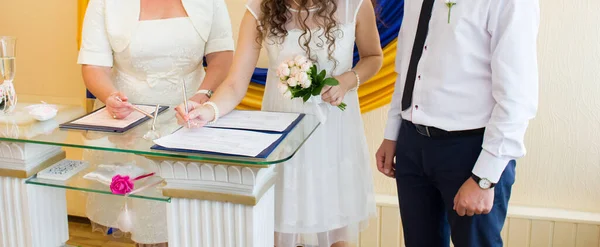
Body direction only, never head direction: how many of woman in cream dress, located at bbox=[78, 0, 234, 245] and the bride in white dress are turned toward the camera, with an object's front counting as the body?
2

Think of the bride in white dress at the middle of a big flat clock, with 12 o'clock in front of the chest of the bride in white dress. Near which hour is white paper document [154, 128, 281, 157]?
The white paper document is roughly at 1 o'clock from the bride in white dress.

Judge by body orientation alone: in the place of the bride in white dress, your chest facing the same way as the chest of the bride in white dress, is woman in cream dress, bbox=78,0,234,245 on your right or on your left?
on your right

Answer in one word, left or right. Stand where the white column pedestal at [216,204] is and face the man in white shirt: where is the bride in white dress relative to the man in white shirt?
left

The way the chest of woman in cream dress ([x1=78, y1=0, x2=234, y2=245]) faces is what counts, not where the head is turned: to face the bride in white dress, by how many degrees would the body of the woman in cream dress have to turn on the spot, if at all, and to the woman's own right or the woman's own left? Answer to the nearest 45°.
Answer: approximately 45° to the woman's own left

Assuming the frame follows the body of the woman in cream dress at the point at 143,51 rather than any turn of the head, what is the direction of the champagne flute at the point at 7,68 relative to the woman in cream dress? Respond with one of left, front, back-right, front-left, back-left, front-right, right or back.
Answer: front-right

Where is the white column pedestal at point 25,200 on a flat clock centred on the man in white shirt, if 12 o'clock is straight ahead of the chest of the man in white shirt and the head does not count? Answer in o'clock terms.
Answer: The white column pedestal is roughly at 1 o'clock from the man in white shirt.

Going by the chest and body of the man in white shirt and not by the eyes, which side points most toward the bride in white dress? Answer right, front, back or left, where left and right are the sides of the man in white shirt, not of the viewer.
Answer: right

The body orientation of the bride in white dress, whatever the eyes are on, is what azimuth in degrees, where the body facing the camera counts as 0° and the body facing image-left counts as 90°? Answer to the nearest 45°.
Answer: approximately 0°
